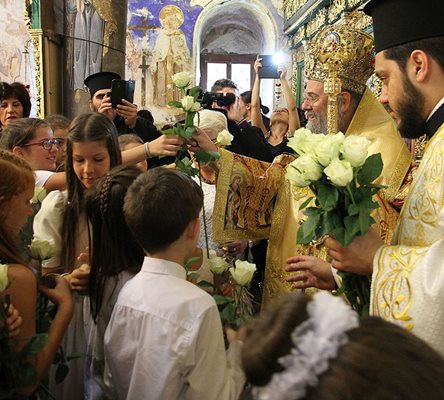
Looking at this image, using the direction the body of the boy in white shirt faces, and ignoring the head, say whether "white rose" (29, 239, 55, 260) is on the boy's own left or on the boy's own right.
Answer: on the boy's own left

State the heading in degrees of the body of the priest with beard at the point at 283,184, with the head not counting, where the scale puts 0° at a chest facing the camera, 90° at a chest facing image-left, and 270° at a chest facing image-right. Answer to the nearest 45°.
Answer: approximately 90°

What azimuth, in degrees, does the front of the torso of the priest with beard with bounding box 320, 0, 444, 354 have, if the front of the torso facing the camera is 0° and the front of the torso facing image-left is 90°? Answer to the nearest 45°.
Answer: approximately 90°

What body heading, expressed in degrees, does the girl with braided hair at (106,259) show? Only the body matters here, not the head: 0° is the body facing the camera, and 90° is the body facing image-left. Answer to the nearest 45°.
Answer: approximately 225°

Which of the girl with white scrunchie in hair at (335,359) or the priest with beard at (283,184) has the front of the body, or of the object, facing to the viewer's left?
the priest with beard

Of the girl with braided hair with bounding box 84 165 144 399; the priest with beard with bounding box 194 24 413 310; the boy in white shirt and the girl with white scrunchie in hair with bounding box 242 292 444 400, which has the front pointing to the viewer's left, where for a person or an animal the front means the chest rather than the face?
the priest with beard

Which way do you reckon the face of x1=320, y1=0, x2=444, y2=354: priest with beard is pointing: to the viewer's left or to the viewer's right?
to the viewer's left

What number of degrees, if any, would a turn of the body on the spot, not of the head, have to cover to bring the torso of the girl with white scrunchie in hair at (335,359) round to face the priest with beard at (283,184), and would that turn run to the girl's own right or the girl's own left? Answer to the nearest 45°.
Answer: approximately 45° to the girl's own left
